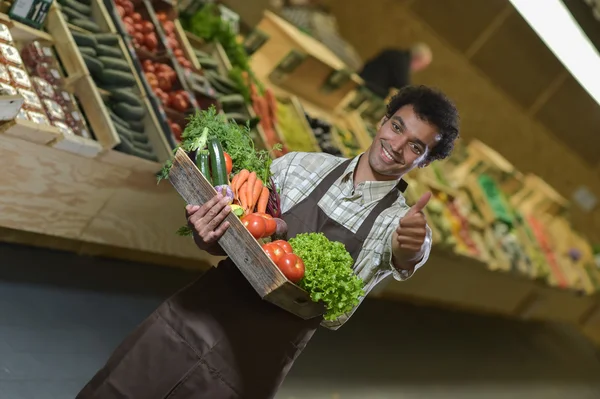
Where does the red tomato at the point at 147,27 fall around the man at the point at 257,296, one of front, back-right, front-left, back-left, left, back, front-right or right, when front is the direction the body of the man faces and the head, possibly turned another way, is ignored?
back-right

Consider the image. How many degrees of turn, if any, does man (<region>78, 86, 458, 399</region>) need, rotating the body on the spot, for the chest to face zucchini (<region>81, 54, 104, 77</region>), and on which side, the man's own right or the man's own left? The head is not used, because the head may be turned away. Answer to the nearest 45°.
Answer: approximately 135° to the man's own right

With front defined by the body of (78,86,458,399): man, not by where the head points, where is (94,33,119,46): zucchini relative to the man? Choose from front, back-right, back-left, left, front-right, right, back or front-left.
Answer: back-right

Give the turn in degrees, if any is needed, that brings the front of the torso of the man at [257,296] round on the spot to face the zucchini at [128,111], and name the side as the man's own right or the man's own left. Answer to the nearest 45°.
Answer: approximately 135° to the man's own right

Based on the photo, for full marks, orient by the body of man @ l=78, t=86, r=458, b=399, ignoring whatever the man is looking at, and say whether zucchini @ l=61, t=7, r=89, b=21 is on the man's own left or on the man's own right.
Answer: on the man's own right

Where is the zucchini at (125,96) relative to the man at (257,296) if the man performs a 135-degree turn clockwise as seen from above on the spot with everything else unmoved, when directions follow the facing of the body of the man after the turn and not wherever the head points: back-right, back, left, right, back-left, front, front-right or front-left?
front

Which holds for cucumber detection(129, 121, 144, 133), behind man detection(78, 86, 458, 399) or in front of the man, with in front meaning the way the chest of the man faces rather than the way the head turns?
behind

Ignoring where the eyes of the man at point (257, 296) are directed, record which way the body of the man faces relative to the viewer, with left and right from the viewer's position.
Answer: facing the viewer

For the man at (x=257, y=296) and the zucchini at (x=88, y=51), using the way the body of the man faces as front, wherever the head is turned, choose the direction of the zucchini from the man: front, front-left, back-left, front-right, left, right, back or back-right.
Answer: back-right

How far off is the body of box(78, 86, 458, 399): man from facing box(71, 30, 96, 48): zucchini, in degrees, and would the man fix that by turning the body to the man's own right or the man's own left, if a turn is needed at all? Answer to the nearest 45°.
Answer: approximately 135° to the man's own right

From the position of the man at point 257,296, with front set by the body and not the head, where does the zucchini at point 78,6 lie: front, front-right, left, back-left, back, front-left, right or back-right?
back-right

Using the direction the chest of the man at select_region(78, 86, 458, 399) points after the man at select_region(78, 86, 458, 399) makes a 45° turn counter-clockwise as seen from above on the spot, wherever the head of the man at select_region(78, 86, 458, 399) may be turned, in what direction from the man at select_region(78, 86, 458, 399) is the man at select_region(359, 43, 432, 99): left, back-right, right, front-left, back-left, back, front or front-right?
back-left

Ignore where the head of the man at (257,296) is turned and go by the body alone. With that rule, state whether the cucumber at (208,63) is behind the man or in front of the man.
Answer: behind
